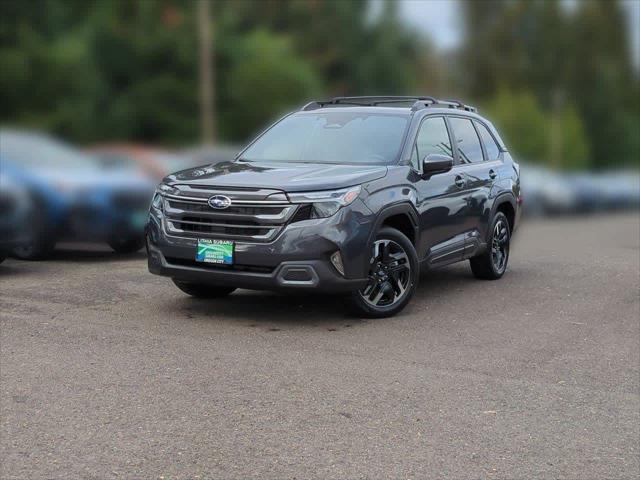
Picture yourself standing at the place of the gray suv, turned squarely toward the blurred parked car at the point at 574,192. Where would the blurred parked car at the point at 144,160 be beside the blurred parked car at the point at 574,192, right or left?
left

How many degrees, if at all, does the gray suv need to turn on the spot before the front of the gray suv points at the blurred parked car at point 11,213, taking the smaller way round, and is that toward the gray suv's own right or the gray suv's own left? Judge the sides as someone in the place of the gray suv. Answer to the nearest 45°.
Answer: approximately 45° to the gray suv's own right

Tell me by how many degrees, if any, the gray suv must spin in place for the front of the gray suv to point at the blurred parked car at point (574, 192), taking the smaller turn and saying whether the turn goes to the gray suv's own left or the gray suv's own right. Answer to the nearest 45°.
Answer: approximately 135° to the gray suv's own right

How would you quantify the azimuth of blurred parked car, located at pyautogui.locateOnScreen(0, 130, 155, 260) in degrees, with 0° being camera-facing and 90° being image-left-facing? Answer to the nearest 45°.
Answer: approximately 315°

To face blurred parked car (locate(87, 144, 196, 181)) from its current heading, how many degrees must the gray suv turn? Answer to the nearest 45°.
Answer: approximately 90° to its right

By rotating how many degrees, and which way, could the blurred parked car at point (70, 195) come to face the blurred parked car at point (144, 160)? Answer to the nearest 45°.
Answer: approximately 135° to its left

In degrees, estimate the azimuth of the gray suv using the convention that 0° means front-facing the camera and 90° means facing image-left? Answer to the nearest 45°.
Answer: approximately 45°

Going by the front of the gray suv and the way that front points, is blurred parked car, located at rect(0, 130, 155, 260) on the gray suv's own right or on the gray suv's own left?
on the gray suv's own right

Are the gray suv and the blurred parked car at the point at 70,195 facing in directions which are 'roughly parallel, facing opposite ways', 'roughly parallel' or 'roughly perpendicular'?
roughly perpendicular

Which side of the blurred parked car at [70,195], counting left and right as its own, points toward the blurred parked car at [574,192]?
left

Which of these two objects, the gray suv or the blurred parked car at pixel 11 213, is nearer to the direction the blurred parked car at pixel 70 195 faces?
the gray suv

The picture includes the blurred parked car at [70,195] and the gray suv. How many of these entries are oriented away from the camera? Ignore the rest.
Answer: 0
